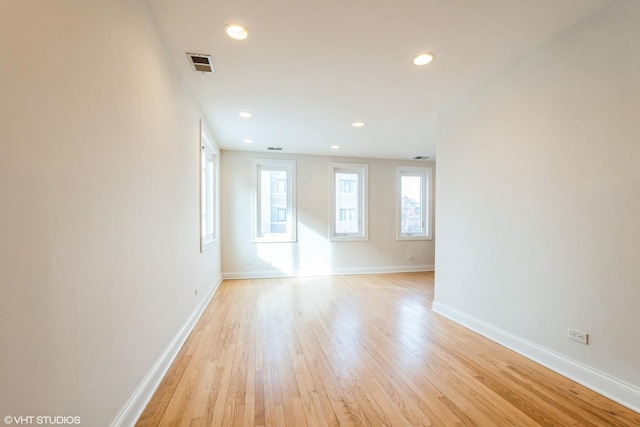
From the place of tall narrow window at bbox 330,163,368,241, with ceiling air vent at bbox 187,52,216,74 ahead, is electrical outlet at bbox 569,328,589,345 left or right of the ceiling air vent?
left

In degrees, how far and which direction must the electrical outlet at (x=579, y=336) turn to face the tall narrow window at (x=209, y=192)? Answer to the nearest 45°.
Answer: approximately 45° to its right

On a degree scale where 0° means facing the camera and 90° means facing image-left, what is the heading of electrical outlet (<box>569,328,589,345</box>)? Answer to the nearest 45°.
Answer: approximately 45°

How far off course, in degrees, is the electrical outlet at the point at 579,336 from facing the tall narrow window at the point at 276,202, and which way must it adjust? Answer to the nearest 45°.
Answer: approximately 45° to its right

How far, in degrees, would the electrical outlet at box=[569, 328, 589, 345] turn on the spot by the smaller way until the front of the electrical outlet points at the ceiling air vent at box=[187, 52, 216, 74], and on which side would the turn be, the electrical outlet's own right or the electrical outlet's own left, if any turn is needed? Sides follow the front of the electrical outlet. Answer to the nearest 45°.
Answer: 0° — it already faces it

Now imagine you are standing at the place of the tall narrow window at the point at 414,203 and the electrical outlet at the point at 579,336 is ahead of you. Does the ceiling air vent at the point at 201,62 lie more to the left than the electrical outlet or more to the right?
right

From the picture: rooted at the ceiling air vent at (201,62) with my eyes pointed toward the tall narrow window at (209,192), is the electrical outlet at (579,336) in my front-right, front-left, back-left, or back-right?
back-right

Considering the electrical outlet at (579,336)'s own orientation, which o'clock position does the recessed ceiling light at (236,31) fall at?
The recessed ceiling light is roughly at 12 o'clock from the electrical outlet.

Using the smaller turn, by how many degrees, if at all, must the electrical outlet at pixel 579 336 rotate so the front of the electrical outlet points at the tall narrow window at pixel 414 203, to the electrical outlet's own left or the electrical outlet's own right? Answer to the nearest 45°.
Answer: approximately 90° to the electrical outlet's own right
